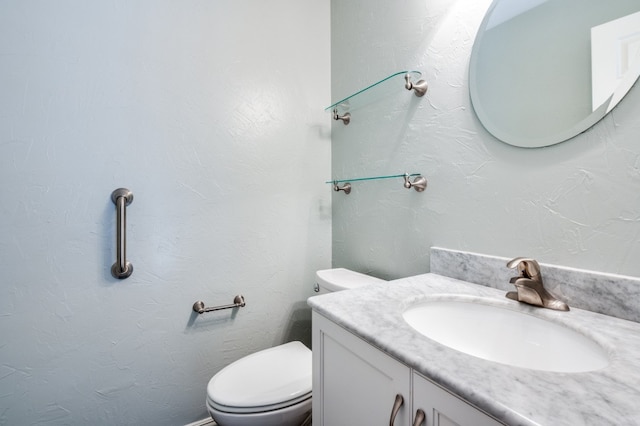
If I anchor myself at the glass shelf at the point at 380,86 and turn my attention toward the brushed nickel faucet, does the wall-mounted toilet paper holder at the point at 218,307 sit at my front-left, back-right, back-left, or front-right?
back-right

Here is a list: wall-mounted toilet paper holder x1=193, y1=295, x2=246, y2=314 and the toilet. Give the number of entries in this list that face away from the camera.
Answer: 0

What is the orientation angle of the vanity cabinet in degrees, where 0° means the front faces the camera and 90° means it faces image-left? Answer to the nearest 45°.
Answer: approximately 45°

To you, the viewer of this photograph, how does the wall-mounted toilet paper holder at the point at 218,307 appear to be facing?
facing the viewer and to the right of the viewer

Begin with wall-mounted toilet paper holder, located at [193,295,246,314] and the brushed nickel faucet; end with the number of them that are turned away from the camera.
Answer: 0

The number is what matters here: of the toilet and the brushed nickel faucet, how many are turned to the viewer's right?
0

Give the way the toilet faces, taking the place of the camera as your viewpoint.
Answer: facing the viewer and to the left of the viewer

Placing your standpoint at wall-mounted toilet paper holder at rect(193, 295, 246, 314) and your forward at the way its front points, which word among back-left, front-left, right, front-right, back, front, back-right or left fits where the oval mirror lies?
front
